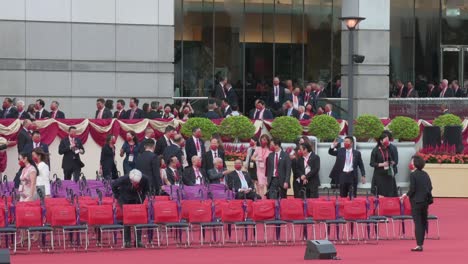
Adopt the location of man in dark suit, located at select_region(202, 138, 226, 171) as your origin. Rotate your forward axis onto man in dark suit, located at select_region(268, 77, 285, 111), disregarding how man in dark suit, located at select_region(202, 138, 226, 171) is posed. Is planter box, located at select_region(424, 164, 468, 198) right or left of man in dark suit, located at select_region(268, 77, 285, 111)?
right

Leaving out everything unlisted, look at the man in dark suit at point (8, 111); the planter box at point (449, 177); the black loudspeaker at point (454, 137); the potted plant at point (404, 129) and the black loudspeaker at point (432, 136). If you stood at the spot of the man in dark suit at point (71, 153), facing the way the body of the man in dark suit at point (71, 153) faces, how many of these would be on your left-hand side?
4

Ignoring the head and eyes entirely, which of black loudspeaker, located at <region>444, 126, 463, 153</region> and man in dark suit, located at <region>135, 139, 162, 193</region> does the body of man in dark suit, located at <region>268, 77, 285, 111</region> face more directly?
the man in dark suit

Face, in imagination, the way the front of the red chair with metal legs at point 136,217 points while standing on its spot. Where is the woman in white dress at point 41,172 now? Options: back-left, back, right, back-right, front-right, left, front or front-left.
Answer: back

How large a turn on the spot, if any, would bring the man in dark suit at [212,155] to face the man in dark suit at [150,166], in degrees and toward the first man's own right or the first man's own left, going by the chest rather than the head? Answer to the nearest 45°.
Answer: approximately 45° to the first man's own right
